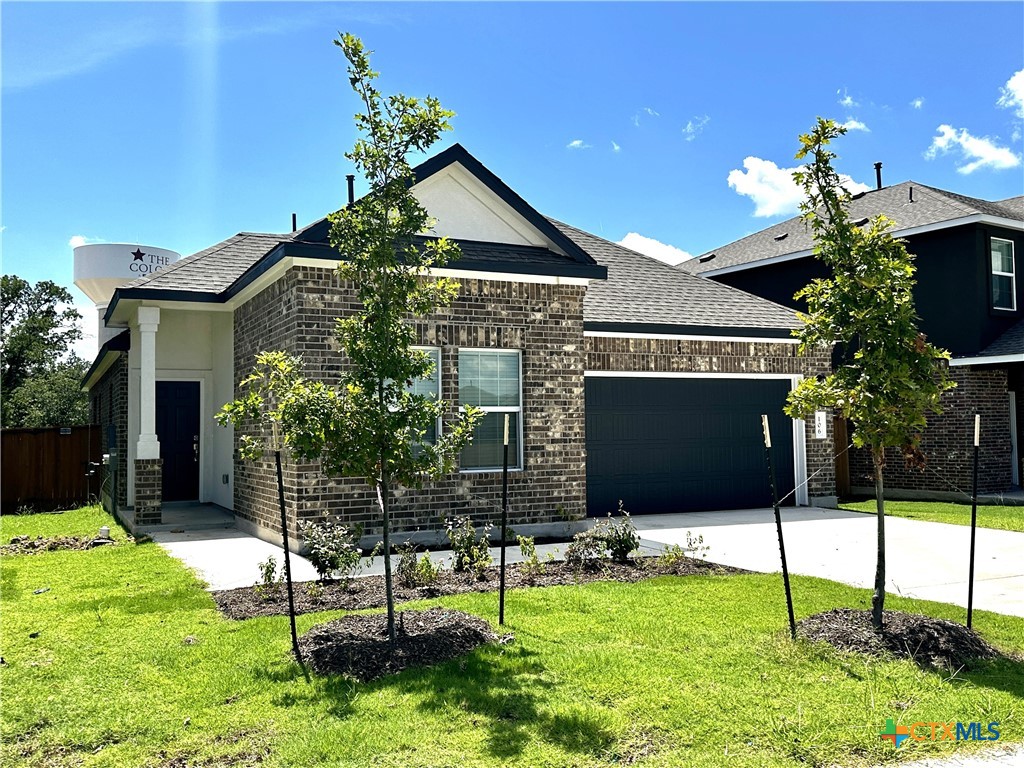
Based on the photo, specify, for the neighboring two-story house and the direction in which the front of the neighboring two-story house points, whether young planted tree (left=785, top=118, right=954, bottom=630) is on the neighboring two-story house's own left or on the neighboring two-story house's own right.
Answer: on the neighboring two-story house's own right

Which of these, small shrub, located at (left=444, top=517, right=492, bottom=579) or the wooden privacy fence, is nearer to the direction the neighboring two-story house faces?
the small shrub

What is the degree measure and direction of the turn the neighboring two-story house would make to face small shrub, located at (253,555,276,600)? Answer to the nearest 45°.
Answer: approximately 90° to its right

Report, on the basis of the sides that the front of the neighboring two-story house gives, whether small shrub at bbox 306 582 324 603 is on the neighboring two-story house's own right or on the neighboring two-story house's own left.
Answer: on the neighboring two-story house's own right

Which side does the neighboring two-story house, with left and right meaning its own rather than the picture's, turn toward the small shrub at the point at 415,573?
right

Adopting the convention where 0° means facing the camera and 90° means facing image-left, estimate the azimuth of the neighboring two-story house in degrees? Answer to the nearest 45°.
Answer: approximately 315°

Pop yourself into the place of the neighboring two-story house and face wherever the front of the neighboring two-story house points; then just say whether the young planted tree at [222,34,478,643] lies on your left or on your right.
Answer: on your right
